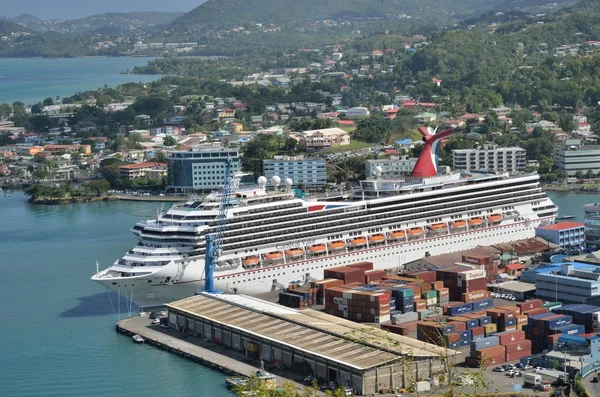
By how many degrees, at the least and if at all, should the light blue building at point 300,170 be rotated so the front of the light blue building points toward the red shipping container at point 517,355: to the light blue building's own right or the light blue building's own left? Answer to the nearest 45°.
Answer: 0° — it already faces it

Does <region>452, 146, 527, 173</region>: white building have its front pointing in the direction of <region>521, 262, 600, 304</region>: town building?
yes

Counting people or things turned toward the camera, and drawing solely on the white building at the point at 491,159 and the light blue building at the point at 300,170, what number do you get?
2

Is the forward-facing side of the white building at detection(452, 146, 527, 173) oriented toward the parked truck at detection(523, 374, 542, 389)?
yes

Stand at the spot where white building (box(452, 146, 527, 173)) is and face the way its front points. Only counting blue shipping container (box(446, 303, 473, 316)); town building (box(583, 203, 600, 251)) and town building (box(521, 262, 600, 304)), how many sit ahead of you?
3

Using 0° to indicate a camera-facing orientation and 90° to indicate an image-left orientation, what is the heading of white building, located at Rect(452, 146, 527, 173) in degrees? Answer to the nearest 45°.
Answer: approximately 0°

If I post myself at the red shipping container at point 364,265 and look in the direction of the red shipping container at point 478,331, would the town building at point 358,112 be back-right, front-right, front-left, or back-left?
back-left

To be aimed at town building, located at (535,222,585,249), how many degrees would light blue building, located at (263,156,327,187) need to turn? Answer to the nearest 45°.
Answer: approximately 45° to its left

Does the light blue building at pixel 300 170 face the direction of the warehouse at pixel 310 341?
yes
